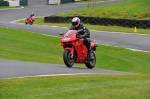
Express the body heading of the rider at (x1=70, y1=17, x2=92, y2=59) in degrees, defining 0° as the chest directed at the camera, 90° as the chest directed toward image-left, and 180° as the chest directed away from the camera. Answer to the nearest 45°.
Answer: approximately 45°

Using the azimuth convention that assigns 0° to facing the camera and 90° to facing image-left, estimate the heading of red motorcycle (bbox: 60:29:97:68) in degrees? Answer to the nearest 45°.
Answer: approximately 45°
